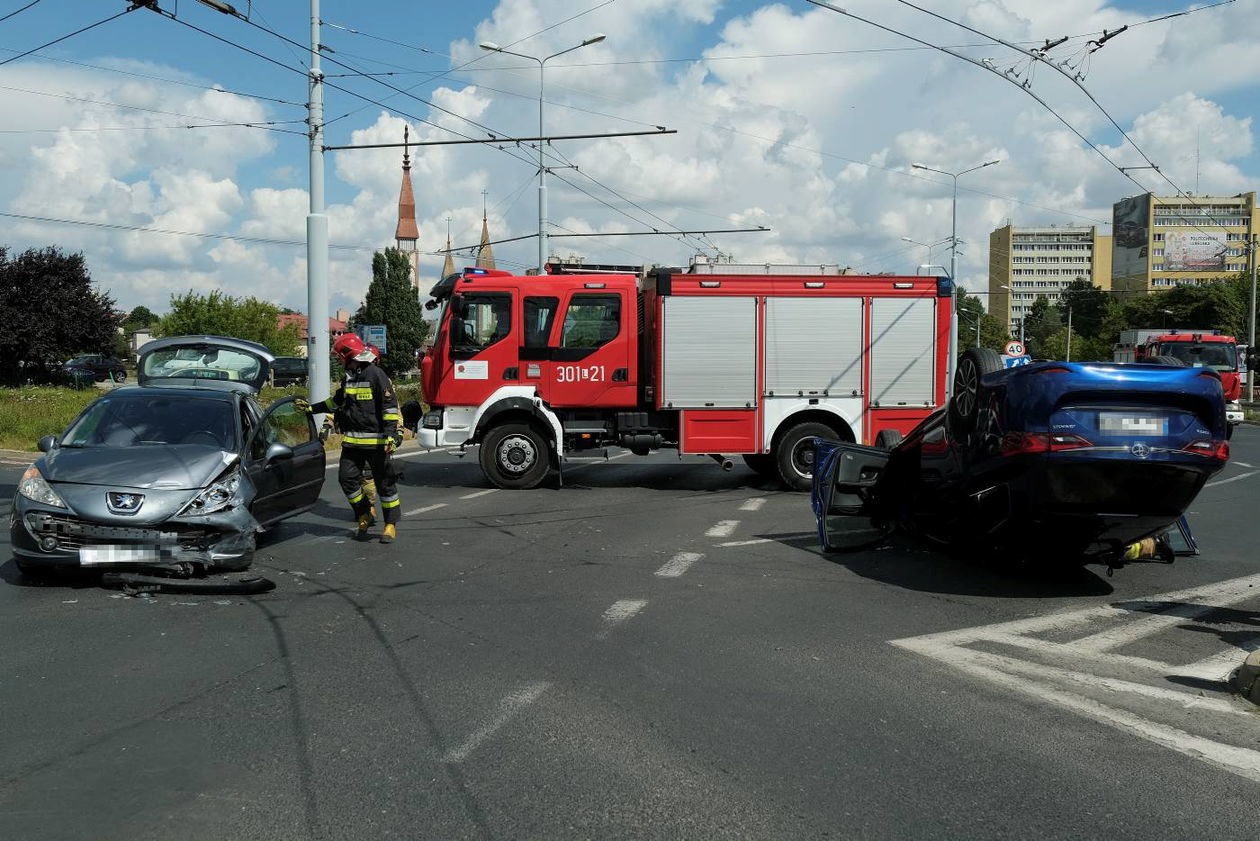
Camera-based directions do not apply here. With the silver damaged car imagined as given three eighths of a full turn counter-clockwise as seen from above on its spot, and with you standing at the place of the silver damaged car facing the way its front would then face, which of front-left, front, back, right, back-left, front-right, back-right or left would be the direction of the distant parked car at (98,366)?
front-left

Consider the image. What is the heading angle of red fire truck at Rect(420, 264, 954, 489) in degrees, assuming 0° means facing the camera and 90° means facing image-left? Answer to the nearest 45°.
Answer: approximately 90°

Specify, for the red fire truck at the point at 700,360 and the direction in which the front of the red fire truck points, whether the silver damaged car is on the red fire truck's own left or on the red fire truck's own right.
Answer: on the red fire truck's own left

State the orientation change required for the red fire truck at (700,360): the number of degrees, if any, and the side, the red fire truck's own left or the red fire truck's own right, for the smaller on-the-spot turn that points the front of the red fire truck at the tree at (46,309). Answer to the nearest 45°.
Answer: approximately 45° to the red fire truck's own right

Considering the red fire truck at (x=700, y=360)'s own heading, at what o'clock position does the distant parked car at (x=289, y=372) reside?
The distant parked car is roughly at 2 o'clock from the red fire truck.

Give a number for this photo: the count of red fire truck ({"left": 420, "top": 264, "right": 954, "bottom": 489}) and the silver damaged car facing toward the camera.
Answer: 1

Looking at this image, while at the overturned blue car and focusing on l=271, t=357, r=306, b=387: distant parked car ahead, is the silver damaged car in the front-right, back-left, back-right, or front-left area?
front-left

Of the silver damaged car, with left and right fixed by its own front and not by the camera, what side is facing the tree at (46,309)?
back

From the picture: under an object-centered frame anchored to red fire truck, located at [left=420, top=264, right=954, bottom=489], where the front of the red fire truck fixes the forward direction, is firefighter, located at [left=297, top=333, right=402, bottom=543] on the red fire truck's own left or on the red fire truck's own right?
on the red fire truck's own left

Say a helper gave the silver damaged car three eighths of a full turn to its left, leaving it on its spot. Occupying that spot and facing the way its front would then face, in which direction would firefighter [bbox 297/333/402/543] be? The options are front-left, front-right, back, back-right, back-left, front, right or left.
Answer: front

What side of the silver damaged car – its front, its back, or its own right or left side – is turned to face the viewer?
front

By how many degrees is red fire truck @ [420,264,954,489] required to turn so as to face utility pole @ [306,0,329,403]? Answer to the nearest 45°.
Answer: approximately 45° to its right
